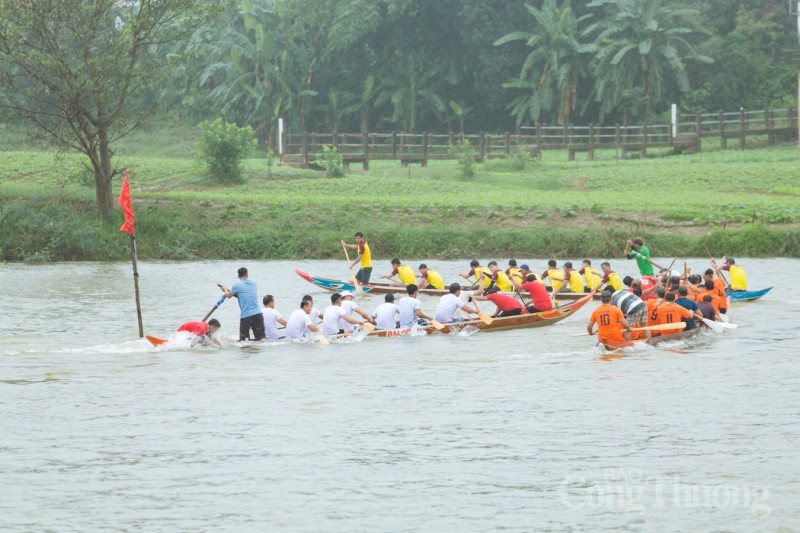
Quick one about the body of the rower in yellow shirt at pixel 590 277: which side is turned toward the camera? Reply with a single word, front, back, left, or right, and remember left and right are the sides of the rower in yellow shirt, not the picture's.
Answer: left

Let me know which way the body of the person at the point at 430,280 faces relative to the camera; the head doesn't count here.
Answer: to the viewer's left

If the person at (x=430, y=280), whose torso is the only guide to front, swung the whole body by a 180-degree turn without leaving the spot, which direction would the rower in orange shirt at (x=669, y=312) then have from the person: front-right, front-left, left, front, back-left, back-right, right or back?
front-right

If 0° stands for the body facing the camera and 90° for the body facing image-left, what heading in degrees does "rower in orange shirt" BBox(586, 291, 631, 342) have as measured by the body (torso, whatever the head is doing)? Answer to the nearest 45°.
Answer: approximately 180°

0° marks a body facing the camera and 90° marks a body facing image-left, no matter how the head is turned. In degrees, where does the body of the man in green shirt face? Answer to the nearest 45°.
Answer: approximately 90°

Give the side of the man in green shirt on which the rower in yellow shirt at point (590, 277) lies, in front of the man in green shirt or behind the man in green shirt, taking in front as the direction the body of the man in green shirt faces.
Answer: in front
